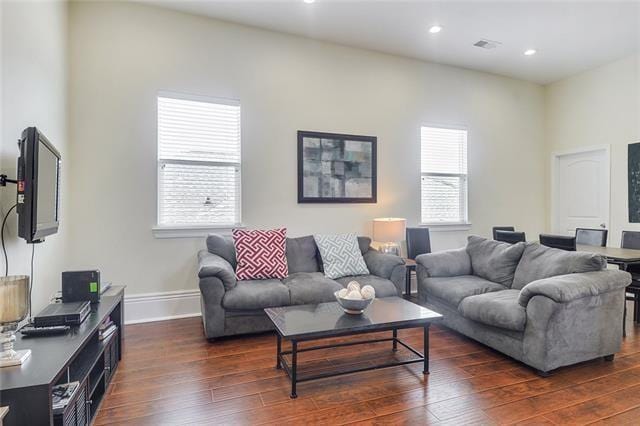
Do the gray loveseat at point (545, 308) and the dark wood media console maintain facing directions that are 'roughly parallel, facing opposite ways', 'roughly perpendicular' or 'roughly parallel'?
roughly parallel, facing opposite ways

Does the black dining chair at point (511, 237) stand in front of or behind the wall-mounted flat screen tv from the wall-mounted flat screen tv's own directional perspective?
in front

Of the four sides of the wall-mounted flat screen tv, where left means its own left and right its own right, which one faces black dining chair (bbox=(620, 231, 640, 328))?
front

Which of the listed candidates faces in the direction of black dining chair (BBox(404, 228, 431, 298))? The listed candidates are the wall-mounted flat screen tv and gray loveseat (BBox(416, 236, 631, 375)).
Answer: the wall-mounted flat screen tv

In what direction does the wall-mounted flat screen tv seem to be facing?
to the viewer's right

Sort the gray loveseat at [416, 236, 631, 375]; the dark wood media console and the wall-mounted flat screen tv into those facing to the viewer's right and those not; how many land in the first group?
2

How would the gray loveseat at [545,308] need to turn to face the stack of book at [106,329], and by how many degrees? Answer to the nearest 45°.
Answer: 0° — it already faces it

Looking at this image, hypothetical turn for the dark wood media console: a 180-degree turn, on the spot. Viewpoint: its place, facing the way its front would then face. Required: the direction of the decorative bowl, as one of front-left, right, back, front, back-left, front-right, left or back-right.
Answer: back

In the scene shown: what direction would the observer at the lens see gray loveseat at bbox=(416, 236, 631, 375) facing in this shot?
facing the viewer and to the left of the viewer

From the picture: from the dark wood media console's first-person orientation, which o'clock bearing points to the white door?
The white door is roughly at 12 o'clock from the dark wood media console.

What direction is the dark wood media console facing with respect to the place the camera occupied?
facing to the right of the viewer

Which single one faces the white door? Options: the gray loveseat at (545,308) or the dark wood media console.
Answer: the dark wood media console

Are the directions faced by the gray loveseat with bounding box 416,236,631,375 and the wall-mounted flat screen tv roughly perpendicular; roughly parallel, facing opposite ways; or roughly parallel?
roughly parallel, facing opposite ways

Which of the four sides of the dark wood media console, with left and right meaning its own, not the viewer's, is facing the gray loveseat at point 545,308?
front

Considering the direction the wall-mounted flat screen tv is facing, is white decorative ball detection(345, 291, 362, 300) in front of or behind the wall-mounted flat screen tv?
in front

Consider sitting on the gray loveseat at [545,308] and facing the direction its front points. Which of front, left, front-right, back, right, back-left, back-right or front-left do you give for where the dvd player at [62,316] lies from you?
front
